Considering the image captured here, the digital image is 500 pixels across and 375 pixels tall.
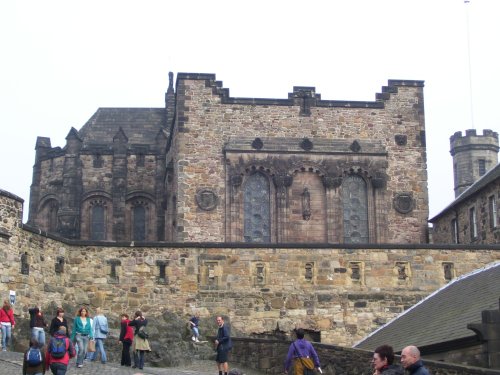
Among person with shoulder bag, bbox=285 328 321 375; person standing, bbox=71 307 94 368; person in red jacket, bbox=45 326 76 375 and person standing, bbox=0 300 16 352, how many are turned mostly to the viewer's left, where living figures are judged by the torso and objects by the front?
0

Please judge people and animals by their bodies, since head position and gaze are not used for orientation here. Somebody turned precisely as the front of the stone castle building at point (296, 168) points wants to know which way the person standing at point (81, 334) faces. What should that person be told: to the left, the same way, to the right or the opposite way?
the same way

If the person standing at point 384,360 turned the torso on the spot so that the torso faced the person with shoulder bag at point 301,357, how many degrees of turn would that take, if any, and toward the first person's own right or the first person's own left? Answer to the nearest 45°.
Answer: approximately 90° to the first person's own right

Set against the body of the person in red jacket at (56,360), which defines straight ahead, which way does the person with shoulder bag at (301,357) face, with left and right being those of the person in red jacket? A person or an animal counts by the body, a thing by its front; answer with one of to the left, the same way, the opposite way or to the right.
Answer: the same way

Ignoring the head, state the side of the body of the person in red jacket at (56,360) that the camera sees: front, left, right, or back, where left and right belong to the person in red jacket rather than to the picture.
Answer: back

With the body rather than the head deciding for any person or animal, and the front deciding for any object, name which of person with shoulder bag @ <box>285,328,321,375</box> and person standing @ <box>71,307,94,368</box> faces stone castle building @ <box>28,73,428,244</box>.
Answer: the person with shoulder bag

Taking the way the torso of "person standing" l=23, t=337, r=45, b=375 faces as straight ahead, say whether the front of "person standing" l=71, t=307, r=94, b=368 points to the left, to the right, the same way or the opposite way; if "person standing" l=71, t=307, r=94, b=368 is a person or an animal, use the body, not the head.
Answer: the opposite way

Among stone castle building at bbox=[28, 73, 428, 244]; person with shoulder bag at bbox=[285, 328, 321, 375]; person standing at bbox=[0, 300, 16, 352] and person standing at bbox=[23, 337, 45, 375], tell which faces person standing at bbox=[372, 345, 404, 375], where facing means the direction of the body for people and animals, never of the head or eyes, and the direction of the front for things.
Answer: the stone castle building

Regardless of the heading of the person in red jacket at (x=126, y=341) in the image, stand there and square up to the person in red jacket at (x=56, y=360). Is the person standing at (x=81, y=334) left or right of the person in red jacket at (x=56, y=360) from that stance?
right

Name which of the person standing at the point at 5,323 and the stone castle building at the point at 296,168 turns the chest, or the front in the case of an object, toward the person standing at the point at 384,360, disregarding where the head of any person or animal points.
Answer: the stone castle building

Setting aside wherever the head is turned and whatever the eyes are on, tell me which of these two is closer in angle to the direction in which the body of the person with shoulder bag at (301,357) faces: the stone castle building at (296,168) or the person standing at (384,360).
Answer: the stone castle building
